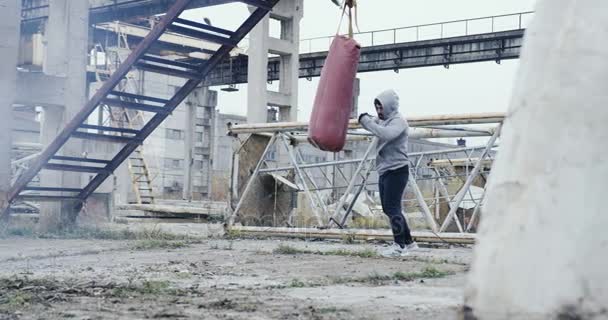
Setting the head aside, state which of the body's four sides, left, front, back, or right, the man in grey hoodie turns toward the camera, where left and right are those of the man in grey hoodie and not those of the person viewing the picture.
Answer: left

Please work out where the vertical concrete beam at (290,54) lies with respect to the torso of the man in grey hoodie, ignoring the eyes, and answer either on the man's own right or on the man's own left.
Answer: on the man's own right

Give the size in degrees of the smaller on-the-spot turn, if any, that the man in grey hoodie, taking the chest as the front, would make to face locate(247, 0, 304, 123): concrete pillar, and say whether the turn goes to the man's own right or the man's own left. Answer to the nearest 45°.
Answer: approximately 90° to the man's own right

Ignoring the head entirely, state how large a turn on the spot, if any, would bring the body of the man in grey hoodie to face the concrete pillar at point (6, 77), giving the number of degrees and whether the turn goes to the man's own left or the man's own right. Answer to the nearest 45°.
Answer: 0° — they already face it
